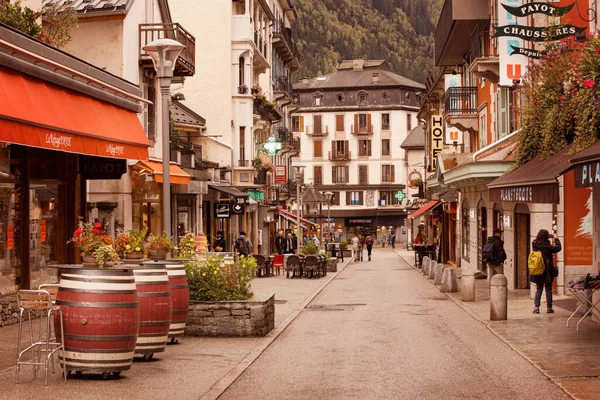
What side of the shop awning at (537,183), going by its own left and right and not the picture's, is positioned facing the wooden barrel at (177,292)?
front

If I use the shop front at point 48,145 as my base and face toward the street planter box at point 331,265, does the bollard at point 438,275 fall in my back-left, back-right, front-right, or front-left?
front-right

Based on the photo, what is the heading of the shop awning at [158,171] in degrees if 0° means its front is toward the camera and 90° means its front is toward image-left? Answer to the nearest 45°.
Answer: approximately 315°

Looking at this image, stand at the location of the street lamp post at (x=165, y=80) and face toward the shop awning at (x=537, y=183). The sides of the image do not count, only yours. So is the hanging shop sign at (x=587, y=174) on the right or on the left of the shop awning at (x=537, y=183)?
right

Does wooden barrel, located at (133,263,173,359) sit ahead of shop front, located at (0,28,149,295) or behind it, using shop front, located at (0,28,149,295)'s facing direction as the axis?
ahead

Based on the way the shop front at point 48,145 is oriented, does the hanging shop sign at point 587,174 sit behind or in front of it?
in front
